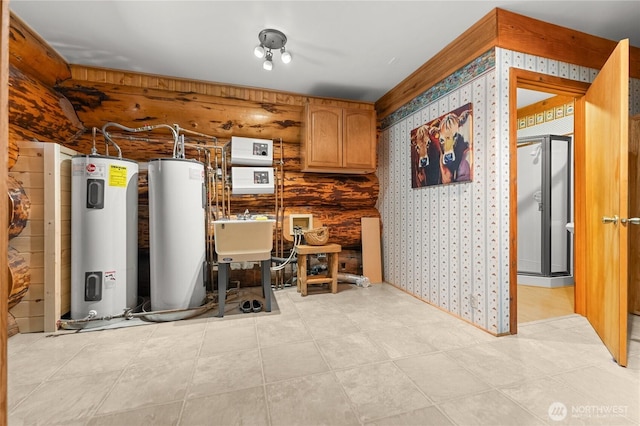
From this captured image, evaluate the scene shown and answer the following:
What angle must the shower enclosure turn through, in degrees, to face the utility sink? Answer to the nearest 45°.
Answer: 0° — it already faces it

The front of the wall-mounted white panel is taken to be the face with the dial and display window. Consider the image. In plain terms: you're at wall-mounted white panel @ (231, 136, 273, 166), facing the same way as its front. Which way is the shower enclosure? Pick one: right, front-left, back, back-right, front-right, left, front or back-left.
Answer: left

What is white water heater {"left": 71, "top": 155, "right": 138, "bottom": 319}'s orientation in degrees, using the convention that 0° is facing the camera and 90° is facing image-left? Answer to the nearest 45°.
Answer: approximately 0°

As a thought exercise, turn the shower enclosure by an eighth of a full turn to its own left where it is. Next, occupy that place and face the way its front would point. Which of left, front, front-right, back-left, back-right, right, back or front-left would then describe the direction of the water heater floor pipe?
front-right

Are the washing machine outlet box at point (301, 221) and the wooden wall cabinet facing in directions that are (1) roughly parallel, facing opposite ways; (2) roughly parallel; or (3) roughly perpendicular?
roughly parallel

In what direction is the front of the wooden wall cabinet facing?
toward the camera

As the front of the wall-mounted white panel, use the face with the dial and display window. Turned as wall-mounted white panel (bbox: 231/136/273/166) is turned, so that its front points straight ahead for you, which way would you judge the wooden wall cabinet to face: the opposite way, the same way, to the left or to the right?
the same way

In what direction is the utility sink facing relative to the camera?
toward the camera

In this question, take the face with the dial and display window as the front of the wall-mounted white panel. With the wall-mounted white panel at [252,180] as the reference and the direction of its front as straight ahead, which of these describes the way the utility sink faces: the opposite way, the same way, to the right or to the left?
the same way

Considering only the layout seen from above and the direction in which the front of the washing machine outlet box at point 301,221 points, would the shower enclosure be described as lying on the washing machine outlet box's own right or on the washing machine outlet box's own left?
on the washing machine outlet box's own left

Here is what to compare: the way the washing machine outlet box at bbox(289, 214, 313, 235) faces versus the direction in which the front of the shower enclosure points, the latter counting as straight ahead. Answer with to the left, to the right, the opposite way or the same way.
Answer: the same way

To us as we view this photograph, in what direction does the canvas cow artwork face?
facing the viewer and to the left of the viewer

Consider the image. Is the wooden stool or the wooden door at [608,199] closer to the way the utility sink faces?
the wooden door

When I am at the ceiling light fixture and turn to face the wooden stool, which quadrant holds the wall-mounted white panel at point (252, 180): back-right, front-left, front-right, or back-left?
front-left

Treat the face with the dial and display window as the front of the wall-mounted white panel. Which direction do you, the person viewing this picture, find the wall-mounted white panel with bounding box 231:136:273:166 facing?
facing the viewer

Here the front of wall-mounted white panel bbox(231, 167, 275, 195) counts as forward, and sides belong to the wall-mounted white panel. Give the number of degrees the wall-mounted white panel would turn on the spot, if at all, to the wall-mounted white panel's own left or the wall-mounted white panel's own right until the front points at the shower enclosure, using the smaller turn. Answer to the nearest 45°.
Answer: approximately 90° to the wall-mounted white panel's own left

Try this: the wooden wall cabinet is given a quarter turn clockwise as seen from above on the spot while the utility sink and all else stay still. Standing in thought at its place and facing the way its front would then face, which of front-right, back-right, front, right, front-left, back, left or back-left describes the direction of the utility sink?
front-left

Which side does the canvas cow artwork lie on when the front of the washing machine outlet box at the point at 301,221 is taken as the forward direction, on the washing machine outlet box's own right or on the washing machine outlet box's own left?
on the washing machine outlet box's own left

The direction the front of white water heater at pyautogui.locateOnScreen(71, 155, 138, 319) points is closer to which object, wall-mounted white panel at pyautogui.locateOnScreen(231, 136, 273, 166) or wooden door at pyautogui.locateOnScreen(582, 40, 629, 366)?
the wooden door

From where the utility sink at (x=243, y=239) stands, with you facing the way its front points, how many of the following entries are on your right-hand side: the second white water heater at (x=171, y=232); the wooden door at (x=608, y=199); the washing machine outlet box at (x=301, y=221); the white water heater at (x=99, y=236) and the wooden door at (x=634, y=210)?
2
